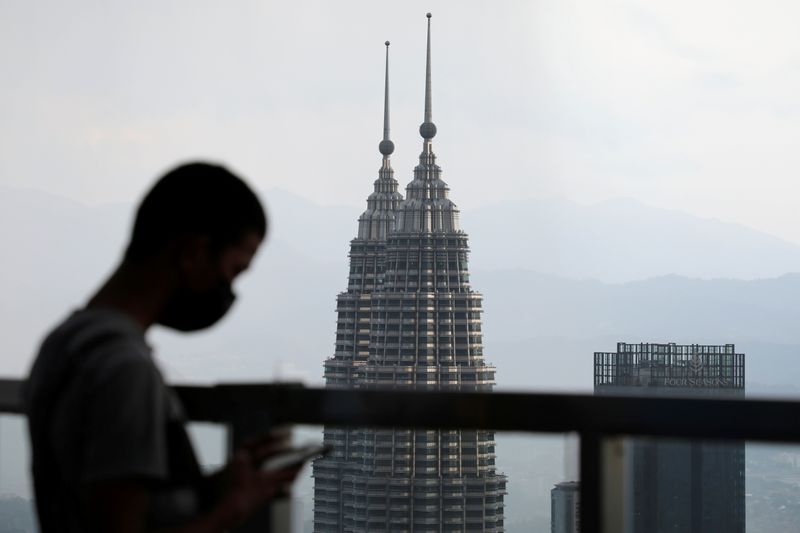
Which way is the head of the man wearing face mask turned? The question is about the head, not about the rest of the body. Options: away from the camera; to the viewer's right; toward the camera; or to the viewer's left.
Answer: to the viewer's right

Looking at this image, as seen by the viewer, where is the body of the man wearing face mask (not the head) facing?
to the viewer's right
